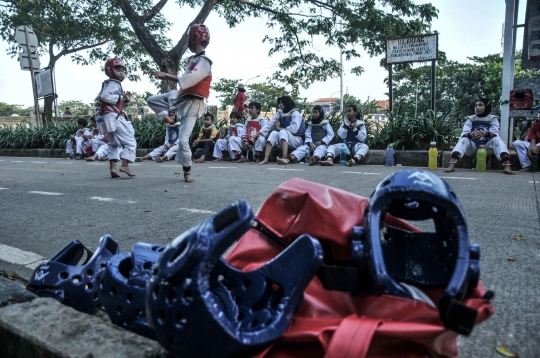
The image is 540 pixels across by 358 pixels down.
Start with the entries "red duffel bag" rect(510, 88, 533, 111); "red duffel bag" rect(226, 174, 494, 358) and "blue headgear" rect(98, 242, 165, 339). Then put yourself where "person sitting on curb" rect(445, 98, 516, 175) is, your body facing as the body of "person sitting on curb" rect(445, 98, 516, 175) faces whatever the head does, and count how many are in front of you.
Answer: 2

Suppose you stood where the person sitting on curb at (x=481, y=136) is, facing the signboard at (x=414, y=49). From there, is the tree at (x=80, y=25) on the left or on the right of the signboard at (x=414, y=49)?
left

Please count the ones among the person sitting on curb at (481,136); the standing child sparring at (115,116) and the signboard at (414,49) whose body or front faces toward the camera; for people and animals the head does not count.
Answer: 2

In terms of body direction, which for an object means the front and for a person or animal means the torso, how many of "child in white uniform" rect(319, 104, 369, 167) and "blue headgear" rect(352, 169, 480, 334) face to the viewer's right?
0

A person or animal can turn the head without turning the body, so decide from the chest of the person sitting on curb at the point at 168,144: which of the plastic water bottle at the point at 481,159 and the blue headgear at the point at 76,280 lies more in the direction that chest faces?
the blue headgear

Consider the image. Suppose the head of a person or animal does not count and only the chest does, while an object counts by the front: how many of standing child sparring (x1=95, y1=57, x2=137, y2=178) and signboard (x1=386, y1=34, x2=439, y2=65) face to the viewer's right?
1

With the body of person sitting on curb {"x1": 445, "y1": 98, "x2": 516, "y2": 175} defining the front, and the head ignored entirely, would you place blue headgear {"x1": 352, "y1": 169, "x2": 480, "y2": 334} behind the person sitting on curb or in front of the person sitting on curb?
in front

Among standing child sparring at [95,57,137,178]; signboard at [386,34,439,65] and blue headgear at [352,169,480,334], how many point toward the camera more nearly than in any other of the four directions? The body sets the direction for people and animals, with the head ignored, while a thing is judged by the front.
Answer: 2
